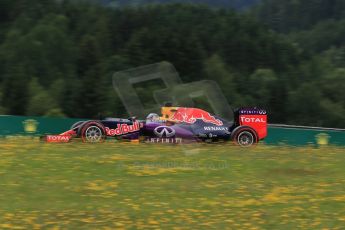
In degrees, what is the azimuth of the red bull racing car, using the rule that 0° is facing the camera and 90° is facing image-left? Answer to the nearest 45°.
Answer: approximately 90°
